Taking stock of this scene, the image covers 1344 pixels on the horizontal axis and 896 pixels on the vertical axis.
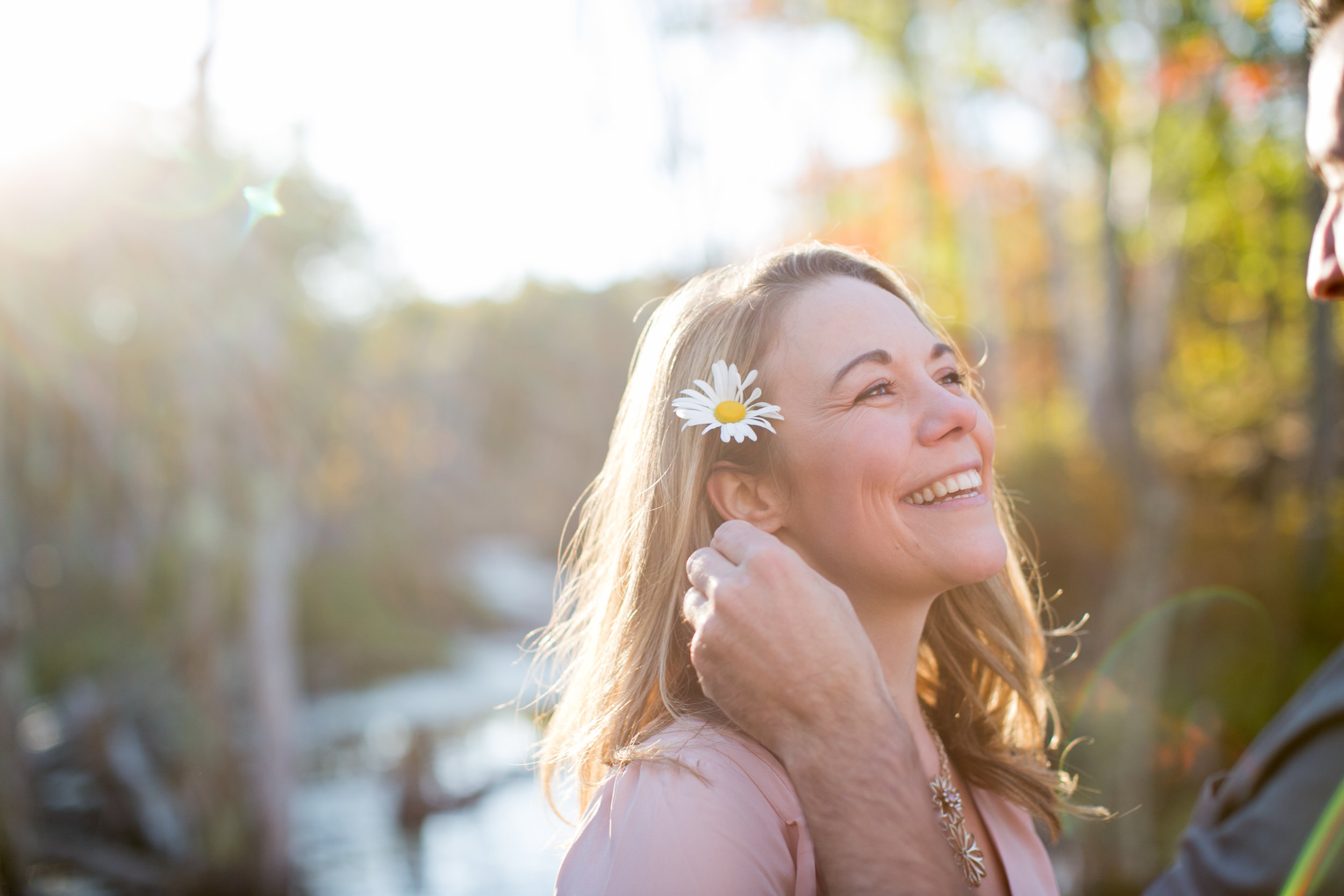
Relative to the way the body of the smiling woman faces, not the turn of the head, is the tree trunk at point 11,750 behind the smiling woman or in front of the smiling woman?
behind

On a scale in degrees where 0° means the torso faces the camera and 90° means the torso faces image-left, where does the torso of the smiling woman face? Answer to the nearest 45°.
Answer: approximately 315°

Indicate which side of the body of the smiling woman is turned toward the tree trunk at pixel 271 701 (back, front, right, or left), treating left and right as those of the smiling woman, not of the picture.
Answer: back

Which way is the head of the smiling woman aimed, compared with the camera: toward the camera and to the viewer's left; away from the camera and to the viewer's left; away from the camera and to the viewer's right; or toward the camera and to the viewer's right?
toward the camera and to the viewer's right
